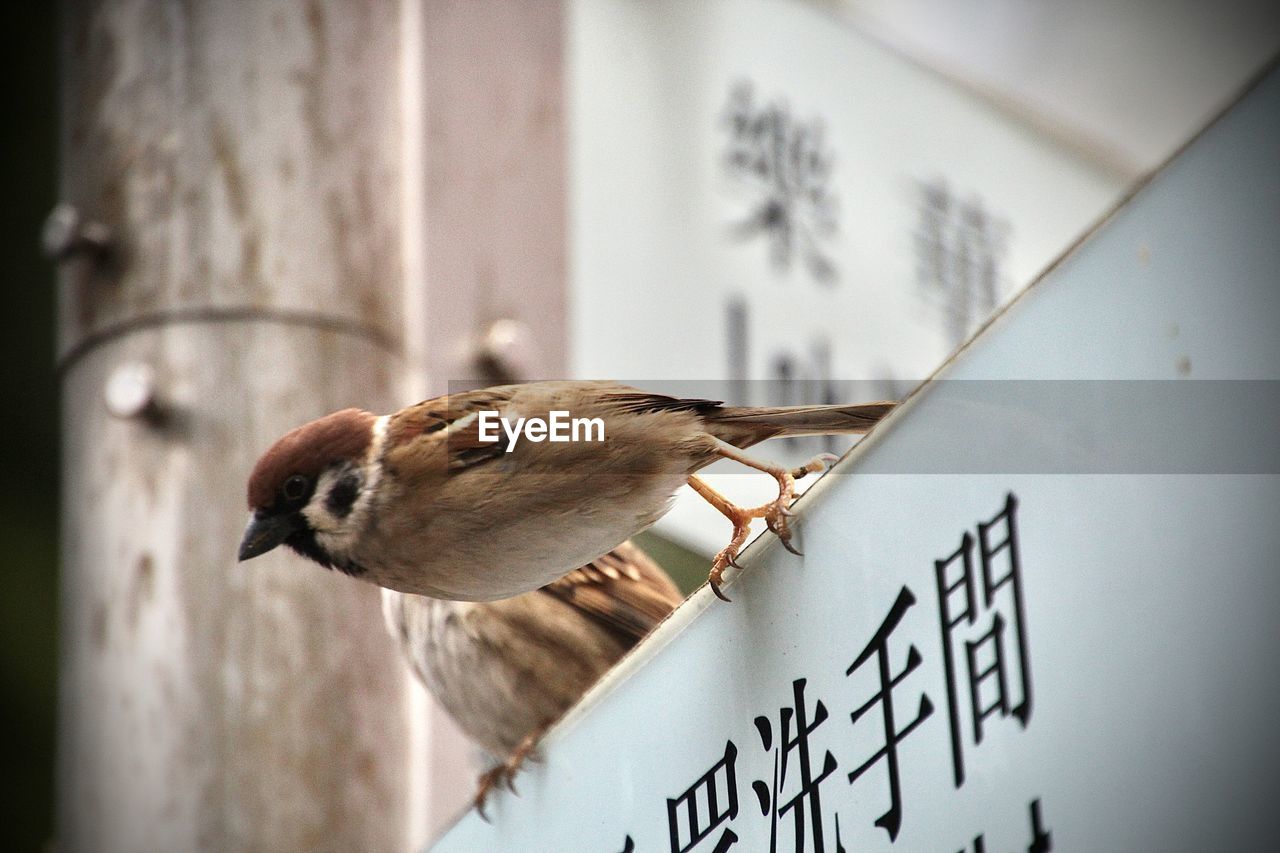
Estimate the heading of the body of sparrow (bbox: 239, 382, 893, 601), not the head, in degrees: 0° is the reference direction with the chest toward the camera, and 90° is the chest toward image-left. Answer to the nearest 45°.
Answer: approximately 90°

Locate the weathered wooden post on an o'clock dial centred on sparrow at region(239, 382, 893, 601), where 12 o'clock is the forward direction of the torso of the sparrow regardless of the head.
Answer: The weathered wooden post is roughly at 2 o'clock from the sparrow.

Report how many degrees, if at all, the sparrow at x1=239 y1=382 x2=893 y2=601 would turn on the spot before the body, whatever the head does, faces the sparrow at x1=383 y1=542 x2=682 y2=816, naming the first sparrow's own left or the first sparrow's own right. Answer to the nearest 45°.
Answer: approximately 90° to the first sparrow's own right

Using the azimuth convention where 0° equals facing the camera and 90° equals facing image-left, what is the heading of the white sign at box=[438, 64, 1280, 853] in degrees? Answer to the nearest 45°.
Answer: approximately 45°
